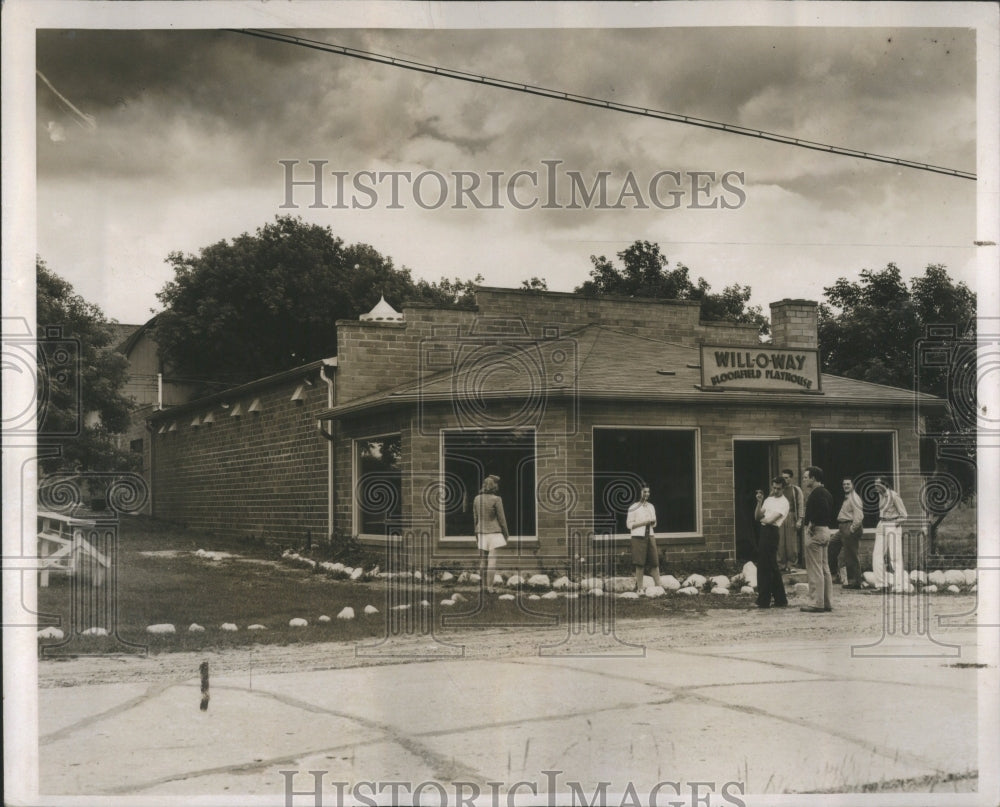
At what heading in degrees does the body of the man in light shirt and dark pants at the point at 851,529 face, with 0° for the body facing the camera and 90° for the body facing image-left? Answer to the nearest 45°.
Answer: approximately 45°

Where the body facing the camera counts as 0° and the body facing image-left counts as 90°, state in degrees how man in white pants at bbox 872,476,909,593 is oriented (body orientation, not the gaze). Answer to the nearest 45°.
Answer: approximately 45°
